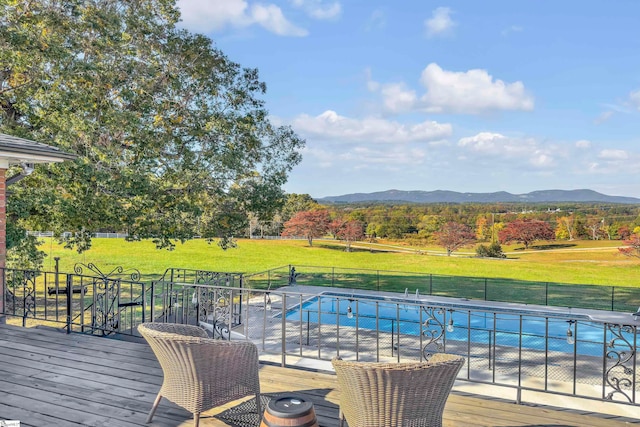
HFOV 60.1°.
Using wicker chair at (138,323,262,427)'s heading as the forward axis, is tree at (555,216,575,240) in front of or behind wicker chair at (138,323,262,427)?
in front

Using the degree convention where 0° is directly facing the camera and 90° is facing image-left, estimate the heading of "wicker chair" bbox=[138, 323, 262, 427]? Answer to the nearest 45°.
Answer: approximately 225°

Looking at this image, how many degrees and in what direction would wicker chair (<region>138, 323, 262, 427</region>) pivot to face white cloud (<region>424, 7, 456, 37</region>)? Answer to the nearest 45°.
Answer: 0° — it already faces it

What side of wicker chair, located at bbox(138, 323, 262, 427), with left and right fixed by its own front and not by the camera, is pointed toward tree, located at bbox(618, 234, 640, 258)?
front

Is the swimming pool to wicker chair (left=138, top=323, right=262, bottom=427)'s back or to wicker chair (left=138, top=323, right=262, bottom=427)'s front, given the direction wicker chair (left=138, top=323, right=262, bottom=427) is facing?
to the front

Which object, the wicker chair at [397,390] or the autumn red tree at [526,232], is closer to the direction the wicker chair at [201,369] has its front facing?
the autumn red tree

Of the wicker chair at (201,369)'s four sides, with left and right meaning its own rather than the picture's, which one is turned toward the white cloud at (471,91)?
front

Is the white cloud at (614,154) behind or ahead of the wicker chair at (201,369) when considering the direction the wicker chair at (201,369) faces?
ahead

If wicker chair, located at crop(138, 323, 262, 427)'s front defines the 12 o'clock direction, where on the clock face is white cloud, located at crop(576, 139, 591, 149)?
The white cloud is roughly at 12 o'clock from the wicker chair.

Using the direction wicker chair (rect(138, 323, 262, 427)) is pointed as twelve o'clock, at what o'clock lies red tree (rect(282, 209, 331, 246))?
The red tree is roughly at 11 o'clock from the wicker chair.

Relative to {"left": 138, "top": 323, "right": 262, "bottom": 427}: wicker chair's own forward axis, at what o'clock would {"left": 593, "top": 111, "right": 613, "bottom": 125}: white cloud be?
The white cloud is roughly at 12 o'clock from the wicker chair.

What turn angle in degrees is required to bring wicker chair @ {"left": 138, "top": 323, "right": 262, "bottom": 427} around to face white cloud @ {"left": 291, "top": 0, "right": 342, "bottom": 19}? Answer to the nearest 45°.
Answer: approximately 45° to its left

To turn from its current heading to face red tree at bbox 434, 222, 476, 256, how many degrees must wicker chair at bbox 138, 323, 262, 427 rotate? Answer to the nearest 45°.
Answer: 0° — it already faces it

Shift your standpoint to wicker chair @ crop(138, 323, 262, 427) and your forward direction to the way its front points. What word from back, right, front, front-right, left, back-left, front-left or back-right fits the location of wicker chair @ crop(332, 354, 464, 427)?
right
